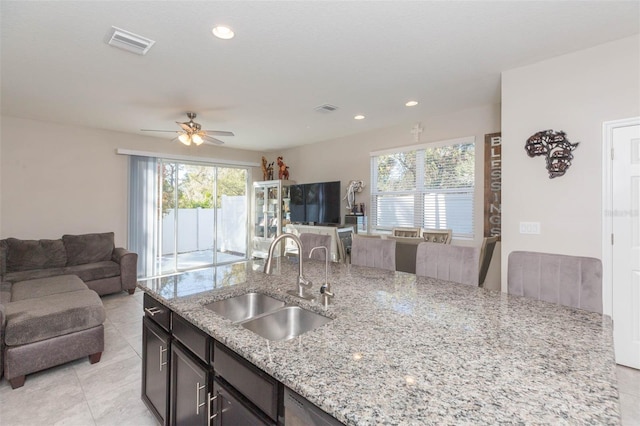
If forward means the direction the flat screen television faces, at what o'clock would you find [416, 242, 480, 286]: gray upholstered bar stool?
The gray upholstered bar stool is roughly at 10 o'clock from the flat screen television.

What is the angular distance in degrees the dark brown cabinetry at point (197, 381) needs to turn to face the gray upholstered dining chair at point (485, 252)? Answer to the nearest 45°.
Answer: approximately 135° to its left

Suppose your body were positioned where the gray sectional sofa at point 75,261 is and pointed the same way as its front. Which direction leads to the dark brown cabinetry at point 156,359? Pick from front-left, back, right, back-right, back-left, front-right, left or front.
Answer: front-right

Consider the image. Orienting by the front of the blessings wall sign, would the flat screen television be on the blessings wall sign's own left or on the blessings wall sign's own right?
on the blessings wall sign's own right

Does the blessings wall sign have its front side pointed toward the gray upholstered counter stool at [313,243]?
yes

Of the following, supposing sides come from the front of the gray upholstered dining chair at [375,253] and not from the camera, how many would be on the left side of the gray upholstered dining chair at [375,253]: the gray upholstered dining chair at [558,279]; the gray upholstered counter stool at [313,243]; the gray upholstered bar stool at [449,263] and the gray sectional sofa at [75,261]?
2
